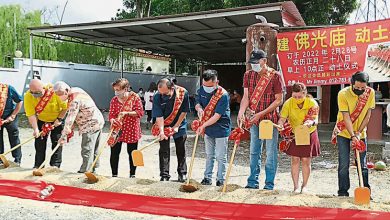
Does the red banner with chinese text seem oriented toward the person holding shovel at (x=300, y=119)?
yes

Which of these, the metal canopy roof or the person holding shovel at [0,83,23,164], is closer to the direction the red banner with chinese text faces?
the person holding shovel

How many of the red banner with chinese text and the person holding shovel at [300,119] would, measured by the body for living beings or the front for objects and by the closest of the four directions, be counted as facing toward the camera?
2

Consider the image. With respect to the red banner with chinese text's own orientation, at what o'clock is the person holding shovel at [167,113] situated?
The person holding shovel is roughly at 1 o'clock from the red banner with chinese text.

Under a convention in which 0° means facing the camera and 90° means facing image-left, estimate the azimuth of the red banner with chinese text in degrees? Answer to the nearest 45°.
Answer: approximately 0°

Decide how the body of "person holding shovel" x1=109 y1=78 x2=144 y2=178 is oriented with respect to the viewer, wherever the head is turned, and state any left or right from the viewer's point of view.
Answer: facing the viewer and to the left of the viewer

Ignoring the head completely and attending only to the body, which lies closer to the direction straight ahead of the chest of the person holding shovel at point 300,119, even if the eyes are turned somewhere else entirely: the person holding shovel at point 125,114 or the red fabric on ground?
the red fabric on ground

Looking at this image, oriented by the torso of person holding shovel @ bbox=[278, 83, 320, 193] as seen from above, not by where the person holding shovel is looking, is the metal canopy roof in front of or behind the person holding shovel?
behind

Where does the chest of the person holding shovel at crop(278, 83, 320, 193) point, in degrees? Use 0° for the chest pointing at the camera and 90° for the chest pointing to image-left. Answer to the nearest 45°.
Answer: approximately 0°
